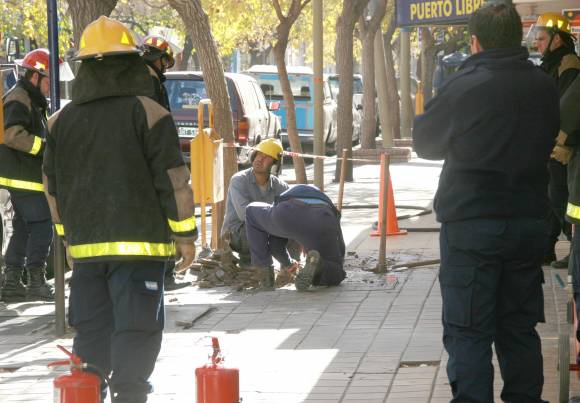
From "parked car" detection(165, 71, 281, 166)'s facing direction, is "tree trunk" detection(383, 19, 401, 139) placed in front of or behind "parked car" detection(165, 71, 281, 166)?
in front

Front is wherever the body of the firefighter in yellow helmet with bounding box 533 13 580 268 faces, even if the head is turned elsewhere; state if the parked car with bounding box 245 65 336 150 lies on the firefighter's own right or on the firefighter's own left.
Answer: on the firefighter's own right

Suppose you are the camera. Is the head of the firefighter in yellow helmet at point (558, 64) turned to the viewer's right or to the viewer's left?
to the viewer's left

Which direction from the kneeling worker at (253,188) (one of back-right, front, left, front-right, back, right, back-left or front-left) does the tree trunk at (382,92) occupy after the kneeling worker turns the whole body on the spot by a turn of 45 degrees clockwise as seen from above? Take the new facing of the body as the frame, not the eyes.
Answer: back

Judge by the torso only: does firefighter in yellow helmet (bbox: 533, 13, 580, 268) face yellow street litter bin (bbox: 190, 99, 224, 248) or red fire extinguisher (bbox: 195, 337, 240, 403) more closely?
the yellow street litter bin

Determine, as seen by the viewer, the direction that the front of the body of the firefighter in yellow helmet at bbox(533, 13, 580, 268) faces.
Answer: to the viewer's left

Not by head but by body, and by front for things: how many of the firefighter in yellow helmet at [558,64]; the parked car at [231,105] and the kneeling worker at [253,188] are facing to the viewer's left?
1

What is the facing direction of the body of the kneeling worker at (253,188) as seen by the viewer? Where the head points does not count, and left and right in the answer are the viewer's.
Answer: facing the viewer and to the right of the viewer

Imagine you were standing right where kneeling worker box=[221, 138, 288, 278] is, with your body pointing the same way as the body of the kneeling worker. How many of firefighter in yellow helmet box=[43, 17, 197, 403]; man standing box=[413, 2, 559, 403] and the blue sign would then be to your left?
1

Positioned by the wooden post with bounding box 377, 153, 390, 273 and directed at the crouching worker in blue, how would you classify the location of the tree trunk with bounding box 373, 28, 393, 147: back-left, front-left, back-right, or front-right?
back-right

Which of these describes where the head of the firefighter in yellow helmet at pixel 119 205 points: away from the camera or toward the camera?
away from the camera

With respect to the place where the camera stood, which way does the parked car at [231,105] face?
facing away from the viewer and to the right of the viewer

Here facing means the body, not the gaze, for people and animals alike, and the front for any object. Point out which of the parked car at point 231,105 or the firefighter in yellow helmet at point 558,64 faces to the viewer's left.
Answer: the firefighter in yellow helmet
